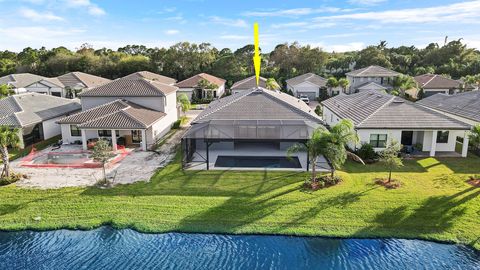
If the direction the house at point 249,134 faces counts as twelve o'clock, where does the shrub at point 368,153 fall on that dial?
The shrub is roughly at 3 o'clock from the house.

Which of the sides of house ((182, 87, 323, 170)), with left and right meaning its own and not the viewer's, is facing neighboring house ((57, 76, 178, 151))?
left

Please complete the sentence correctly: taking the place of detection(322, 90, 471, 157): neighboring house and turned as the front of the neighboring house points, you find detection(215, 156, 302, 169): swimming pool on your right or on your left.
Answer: on your left

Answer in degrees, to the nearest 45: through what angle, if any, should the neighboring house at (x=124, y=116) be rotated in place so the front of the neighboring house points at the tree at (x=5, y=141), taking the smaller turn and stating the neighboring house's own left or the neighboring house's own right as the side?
approximately 135° to the neighboring house's own left

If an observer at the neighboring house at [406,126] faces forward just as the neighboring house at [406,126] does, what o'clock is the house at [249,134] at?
The house is roughly at 8 o'clock from the neighboring house.

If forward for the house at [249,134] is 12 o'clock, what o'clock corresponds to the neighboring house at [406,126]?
The neighboring house is roughly at 3 o'clock from the house.

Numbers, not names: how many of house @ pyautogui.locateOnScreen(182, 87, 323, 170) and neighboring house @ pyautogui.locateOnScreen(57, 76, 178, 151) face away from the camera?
2

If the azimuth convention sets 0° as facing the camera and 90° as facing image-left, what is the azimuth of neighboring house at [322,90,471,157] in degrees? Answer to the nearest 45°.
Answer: approximately 180°

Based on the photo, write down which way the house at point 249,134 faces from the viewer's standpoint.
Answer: facing away from the viewer

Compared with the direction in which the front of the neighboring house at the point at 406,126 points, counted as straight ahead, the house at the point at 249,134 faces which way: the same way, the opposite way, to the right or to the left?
the same way

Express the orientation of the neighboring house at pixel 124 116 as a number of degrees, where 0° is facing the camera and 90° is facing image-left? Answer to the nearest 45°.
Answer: approximately 180°

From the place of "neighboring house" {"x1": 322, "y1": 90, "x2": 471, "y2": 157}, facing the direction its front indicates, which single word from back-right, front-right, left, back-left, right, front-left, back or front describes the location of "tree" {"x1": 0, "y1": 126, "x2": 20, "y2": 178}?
back-left

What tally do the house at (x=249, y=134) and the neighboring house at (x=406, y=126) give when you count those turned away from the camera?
2

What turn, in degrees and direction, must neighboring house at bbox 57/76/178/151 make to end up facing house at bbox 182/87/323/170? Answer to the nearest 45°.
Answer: approximately 135° to its right

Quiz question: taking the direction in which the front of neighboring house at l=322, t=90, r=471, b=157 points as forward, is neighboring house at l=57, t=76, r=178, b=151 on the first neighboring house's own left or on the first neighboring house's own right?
on the first neighboring house's own left

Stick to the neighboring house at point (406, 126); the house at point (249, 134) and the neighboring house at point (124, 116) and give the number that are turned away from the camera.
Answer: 3

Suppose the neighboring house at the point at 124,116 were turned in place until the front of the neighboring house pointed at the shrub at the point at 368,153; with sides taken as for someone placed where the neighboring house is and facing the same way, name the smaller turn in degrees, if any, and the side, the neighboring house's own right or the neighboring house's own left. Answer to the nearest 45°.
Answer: approximately 135° to the neighboring house's own right
